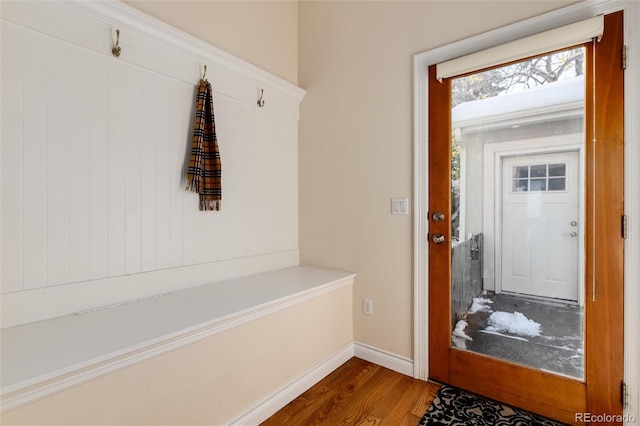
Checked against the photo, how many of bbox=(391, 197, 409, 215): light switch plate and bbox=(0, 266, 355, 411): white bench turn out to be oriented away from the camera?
0

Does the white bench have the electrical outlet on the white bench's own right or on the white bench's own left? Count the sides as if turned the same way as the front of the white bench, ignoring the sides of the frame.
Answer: on the white bench's own left

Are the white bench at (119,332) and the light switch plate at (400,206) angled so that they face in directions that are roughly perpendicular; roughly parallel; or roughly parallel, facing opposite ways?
roughly perpendicular

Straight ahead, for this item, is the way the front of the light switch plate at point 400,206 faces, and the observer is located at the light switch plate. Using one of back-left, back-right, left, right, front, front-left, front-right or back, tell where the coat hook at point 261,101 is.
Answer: right

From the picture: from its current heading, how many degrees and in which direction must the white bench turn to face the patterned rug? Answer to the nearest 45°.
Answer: approximately 45° to its left

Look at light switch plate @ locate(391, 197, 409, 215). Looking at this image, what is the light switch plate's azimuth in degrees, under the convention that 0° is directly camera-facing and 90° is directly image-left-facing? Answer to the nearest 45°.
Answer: approximately 0°

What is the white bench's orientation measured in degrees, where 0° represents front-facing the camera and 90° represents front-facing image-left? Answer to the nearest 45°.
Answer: approximately 315°

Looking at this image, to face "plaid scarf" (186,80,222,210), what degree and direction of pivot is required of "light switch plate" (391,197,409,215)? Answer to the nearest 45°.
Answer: approximately 45° to its right
